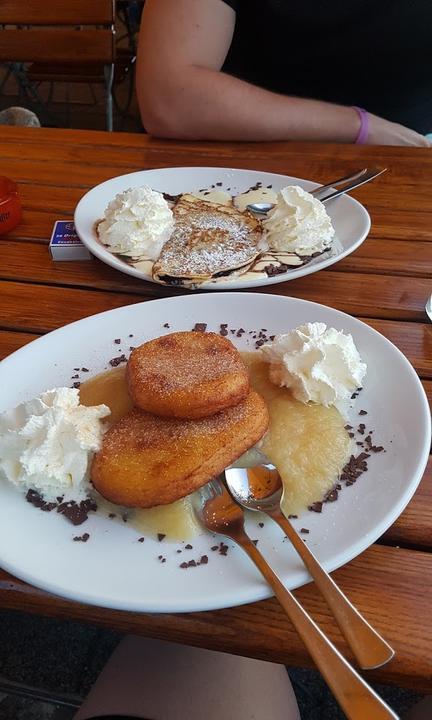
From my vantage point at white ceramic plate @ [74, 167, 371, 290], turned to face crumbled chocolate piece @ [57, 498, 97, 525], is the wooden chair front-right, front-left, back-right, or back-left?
back-right

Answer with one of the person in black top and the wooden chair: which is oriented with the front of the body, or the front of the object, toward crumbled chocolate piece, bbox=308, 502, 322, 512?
the person in black top

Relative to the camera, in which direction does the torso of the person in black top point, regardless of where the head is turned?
toward the camera

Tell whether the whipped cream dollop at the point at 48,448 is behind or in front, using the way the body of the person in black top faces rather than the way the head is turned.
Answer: in front

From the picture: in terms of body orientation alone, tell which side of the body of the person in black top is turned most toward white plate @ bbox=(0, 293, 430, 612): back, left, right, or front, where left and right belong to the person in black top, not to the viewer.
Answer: front

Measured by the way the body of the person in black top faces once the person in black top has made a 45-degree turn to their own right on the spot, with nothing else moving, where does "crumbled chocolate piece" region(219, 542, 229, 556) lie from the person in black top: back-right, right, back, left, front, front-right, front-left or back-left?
front-left

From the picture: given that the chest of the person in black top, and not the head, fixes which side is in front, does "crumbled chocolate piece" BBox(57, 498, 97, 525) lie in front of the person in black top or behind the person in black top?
in front

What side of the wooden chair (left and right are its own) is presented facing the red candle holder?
front

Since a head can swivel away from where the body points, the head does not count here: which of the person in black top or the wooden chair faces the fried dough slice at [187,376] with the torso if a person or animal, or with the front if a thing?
the person in black top

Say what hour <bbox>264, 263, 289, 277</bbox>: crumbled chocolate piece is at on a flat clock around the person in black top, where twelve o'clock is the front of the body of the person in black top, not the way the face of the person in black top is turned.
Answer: The crumbled chocolate piece is roughly at 12 o'clock from the person in black top.

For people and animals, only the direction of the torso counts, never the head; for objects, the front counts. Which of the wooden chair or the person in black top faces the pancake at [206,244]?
the person in black top
